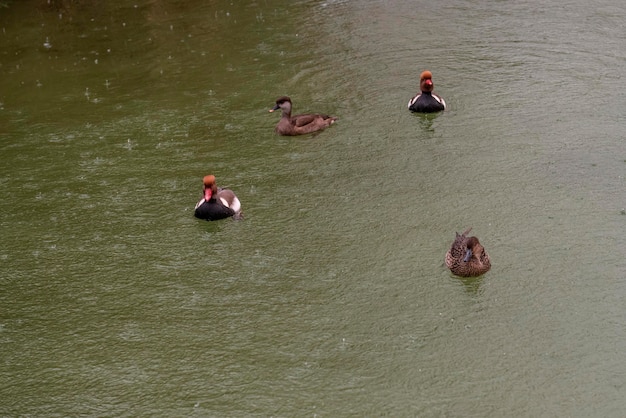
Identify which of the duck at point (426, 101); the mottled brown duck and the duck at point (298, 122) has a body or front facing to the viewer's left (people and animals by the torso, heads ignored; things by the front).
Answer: the duck at point (298, 122)

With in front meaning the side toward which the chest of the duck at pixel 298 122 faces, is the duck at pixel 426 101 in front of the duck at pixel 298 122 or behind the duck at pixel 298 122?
behind

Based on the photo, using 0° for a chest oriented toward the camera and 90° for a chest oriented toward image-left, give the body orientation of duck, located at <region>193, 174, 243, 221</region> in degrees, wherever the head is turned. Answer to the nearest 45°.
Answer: approximately 45°

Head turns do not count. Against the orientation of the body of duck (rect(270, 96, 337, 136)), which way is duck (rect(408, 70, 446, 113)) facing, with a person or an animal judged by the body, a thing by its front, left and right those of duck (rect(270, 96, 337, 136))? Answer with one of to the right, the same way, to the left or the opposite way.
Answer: to the left

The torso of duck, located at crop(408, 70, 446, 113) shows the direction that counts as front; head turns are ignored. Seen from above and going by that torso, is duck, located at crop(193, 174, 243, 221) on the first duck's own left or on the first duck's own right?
on the first duck's own right

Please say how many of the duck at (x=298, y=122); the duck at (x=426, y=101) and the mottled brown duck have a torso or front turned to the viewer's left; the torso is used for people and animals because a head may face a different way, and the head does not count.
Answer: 1

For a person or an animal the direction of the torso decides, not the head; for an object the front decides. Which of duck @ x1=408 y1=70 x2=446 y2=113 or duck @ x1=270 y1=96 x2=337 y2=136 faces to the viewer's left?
duck @ x1=270 y1=96 x2=337 y2=136

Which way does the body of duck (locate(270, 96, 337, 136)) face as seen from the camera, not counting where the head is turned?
to the viewer's left
